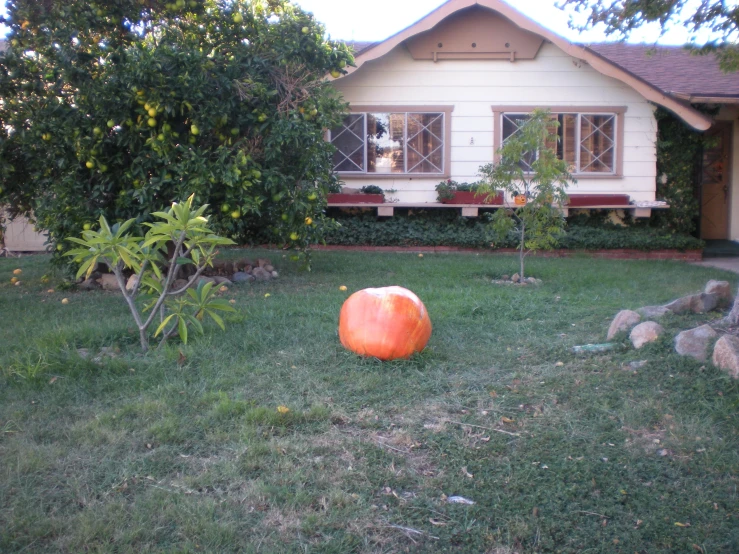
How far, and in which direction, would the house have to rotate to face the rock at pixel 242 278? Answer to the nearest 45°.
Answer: approximately 45° to its right

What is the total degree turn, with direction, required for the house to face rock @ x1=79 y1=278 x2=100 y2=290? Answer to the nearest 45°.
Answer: approximately 45° to its right

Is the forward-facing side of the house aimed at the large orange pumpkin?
yes

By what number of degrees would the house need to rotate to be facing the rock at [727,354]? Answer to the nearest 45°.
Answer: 0° — it already faces it

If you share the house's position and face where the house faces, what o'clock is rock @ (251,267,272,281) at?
The rock is roughly at 1 o'clock from the house.

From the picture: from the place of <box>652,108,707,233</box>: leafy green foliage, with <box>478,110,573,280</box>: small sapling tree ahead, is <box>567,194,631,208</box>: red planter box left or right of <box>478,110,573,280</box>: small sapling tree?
right

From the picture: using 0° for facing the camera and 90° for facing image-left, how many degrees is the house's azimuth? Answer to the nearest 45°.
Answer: approximately 0°
